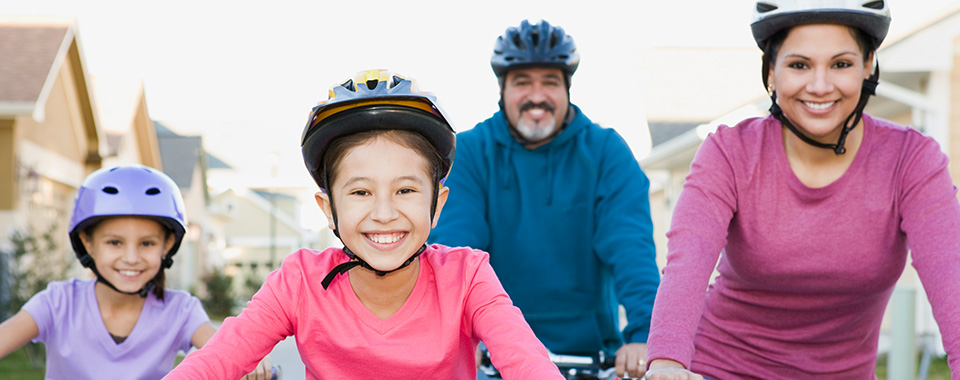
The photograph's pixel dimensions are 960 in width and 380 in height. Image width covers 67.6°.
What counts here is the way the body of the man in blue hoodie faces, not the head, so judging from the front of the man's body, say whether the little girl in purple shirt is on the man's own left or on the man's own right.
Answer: on the man's own right

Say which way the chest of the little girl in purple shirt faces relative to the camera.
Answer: toward the camera

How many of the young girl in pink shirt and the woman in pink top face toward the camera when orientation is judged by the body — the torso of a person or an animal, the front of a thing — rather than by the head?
2

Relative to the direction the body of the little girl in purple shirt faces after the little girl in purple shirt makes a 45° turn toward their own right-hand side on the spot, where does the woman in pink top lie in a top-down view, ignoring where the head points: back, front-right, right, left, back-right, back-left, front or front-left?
left

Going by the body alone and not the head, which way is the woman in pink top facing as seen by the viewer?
toward the camera

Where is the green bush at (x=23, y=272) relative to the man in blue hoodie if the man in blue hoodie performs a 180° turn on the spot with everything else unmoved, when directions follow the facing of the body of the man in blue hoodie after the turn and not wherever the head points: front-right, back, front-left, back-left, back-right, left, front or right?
front-left

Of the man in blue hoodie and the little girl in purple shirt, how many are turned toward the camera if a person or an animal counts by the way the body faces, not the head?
2

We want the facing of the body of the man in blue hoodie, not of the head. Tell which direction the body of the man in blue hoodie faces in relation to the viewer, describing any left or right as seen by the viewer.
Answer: facing the viewer
